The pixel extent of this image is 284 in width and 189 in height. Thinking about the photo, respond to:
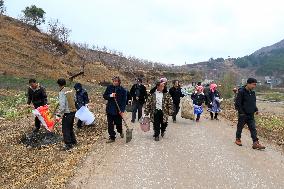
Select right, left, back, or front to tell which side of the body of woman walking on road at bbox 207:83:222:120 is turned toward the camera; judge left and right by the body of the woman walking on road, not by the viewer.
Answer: front

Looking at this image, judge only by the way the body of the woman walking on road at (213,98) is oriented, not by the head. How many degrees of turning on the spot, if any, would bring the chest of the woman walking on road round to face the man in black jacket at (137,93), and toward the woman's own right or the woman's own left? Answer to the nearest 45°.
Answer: approximately 45° to the woman's own right

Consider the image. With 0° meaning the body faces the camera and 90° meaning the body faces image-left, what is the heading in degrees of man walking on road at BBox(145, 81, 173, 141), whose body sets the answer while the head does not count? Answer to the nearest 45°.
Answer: approximately 0°

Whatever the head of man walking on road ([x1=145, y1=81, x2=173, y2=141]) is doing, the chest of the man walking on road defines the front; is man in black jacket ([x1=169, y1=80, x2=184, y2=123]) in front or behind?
behind

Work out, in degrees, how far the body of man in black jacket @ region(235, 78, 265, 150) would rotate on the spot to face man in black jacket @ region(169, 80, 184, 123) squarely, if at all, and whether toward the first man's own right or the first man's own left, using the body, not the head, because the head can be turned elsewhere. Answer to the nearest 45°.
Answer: approximately 180°

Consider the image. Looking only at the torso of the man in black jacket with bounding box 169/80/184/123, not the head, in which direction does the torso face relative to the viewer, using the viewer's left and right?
facing the viewer

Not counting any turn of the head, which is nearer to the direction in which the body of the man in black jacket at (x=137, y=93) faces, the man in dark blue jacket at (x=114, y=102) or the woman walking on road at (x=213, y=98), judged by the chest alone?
the man in dark blue jacket

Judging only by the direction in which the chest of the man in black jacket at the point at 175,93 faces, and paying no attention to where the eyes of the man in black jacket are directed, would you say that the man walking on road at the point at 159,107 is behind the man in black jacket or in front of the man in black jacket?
in front
